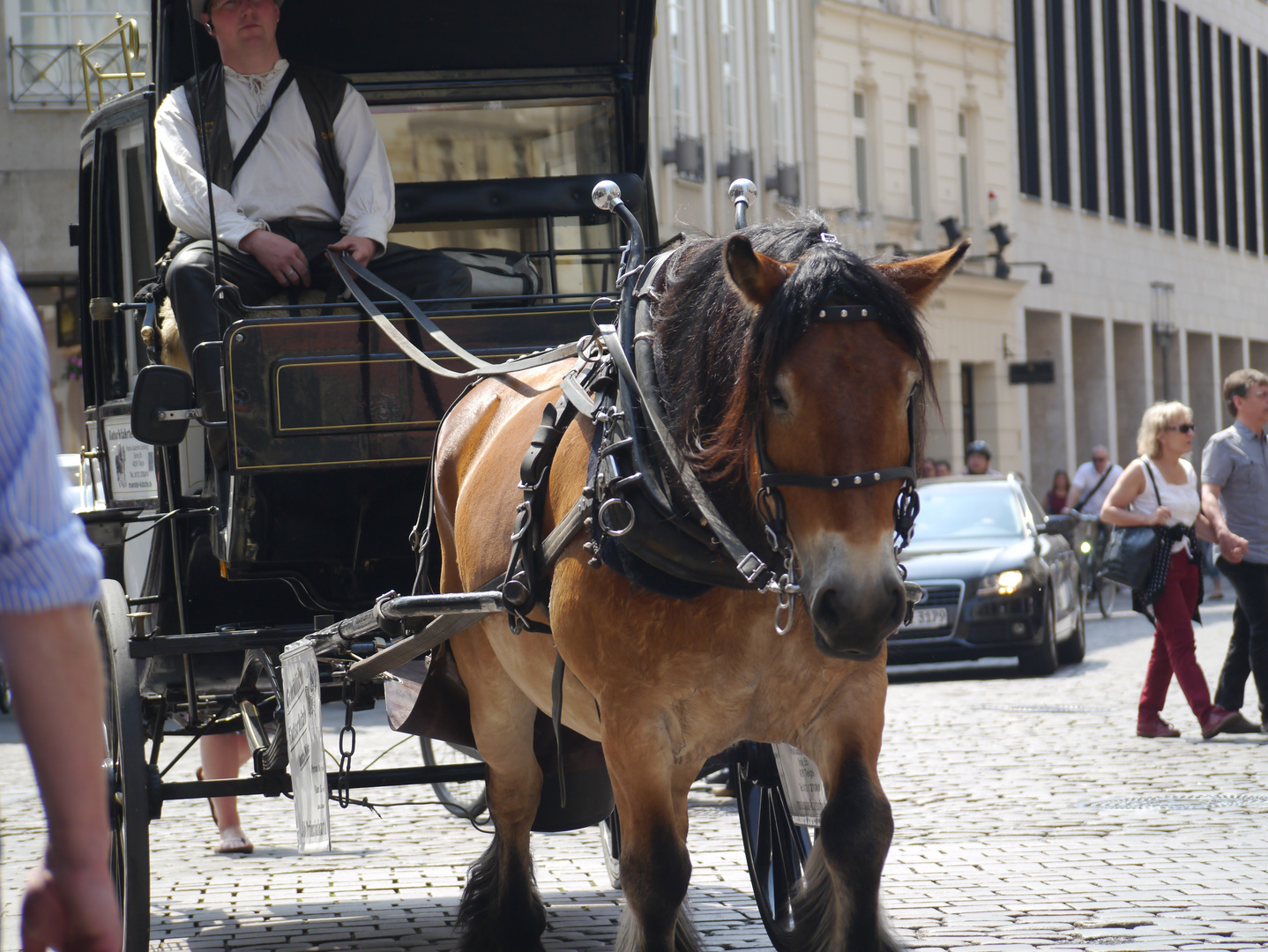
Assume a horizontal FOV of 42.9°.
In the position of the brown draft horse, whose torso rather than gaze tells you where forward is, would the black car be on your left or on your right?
on your left

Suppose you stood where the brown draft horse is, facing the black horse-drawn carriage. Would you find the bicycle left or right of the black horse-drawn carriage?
right

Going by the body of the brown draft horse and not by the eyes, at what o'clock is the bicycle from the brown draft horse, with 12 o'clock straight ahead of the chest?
The bicycle is roughly at 8 o'clock from the brown draft horse.

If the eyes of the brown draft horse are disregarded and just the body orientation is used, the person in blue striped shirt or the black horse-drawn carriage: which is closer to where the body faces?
the person in blue striped shirt

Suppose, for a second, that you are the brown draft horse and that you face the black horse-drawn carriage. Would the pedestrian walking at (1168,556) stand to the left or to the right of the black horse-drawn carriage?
right

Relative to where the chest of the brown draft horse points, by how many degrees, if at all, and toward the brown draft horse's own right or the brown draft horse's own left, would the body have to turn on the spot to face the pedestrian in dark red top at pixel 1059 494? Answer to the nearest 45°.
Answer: approximately 135° to the brown draft horse's own left

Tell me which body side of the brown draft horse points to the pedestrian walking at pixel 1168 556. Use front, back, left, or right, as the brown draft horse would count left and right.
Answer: left

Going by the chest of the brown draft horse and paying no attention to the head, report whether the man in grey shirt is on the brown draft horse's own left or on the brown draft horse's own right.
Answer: on the brown draft horse's own left

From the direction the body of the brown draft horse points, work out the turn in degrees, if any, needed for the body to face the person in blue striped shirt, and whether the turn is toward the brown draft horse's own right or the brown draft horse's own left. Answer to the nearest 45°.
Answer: approximately 45° to the brown draft horse's own right

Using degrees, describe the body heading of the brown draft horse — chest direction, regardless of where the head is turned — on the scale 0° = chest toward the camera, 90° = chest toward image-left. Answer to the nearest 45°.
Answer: approximately 315°
